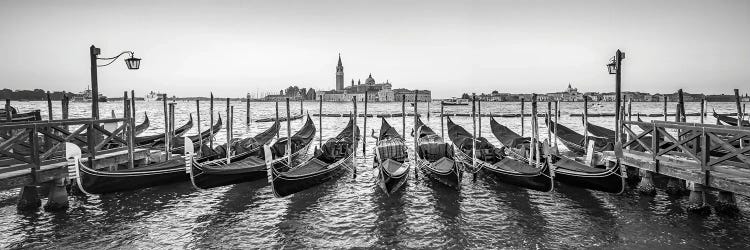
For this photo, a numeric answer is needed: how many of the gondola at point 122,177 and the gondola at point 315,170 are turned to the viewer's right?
0

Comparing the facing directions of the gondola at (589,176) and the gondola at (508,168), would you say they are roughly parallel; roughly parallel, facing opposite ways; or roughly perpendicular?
roughly parallel
